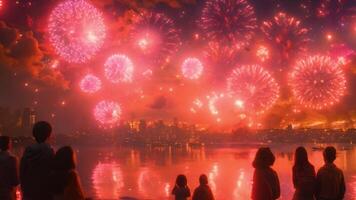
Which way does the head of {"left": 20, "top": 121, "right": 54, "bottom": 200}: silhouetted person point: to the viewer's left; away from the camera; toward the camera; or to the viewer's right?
away from the camera

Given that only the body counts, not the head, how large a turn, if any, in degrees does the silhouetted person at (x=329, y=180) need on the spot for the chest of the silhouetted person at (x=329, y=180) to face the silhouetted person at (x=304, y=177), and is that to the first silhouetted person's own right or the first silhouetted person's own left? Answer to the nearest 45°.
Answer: approximately 90° to the first silhouetted person's own left

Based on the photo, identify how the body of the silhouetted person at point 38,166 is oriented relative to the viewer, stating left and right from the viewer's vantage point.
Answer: facing away from the viewer and to the right of the viewer

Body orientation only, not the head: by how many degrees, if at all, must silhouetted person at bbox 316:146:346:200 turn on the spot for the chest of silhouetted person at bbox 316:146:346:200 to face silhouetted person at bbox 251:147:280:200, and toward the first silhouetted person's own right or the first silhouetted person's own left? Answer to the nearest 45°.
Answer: approximately 135° to the first silhouetted person's own left

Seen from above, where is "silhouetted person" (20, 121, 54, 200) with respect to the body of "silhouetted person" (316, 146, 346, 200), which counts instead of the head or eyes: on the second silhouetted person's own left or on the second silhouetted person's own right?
on the second silhouetted person's own left

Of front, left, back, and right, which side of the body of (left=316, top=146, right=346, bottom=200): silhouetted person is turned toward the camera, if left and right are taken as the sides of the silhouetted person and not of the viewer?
back

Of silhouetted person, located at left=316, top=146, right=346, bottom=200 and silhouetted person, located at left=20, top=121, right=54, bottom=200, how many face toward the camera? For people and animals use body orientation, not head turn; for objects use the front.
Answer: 0

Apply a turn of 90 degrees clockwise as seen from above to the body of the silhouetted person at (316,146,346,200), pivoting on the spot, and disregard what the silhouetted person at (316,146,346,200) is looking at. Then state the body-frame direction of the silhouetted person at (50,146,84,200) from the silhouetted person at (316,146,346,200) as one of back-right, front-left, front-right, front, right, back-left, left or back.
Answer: back-right

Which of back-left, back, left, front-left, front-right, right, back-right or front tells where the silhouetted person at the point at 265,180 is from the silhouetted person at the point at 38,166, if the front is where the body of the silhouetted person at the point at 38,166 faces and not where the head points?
front-right

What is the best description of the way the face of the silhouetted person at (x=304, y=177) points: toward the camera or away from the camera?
away from the camera
